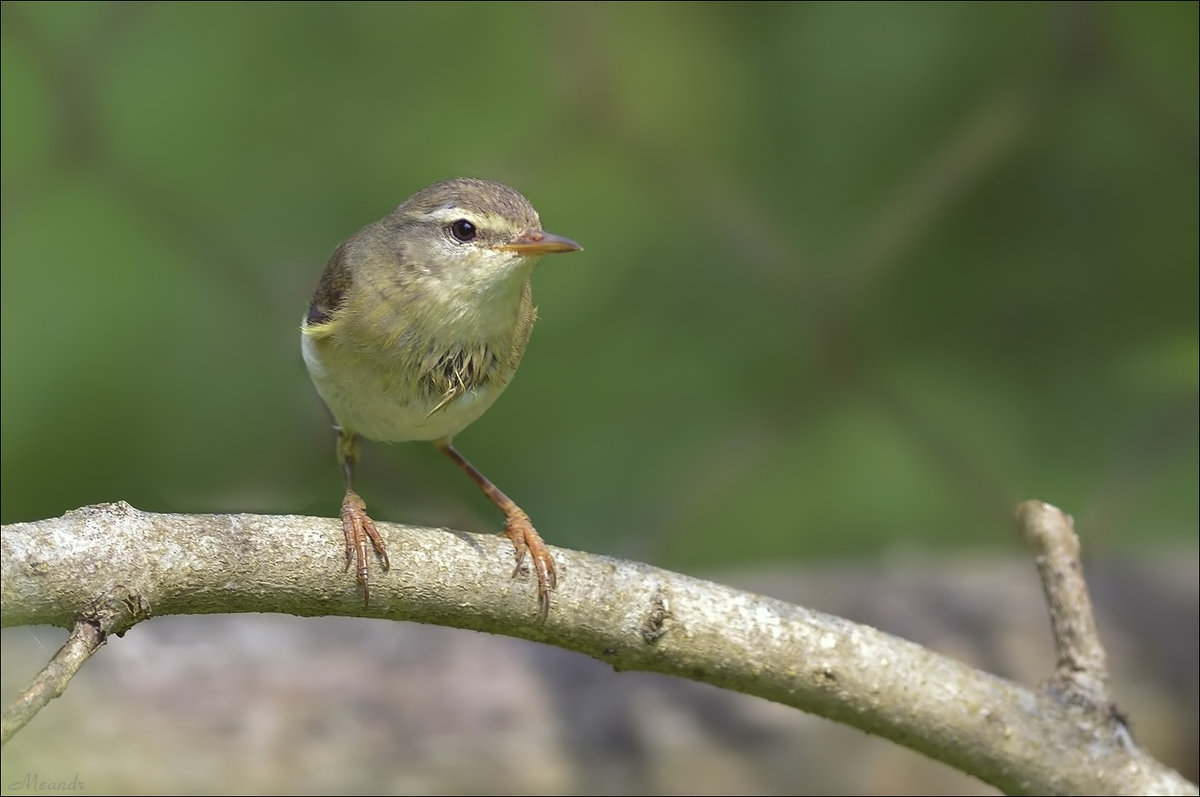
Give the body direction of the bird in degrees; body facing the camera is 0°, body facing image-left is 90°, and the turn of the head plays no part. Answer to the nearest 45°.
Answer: approximately 315°
